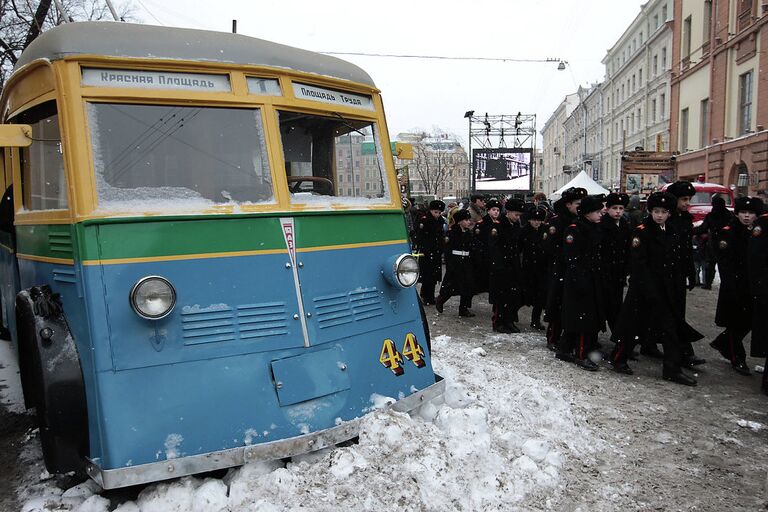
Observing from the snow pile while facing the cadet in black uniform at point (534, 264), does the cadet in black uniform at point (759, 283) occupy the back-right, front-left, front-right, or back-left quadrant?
front-right

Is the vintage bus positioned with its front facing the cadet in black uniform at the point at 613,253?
no

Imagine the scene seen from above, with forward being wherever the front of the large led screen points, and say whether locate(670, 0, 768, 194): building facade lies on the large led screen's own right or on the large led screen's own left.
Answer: on the large led screen's own left

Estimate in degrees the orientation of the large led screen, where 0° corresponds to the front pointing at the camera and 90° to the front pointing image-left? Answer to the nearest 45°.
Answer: approximately 0°

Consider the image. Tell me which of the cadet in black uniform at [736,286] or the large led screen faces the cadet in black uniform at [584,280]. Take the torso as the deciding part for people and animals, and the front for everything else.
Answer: the large led screen

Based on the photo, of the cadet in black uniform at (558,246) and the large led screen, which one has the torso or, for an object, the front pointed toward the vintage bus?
the large led screen

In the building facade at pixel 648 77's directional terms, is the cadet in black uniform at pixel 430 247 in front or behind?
in front

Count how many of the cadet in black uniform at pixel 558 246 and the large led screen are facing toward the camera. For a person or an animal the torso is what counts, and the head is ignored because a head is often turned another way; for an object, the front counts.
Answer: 1

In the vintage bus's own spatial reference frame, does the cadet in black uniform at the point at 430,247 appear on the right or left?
on its left

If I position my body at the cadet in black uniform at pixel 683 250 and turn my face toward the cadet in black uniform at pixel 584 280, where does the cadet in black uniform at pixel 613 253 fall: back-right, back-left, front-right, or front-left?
front-right

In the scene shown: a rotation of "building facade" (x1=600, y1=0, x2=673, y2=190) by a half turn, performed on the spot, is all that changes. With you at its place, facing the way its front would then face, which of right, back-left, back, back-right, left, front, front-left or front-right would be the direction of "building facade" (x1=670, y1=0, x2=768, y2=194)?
back-right

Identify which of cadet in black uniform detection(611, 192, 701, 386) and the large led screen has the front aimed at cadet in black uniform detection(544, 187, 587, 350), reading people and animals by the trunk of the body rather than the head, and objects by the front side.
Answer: the large led screen

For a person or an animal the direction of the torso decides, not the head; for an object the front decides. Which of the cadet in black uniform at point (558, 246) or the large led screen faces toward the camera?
the large led screen

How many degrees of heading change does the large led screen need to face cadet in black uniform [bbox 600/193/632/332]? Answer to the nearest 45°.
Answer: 0° — it already faces them

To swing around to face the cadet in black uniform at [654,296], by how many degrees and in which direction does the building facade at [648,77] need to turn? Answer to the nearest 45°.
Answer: approximately 45° to its left
